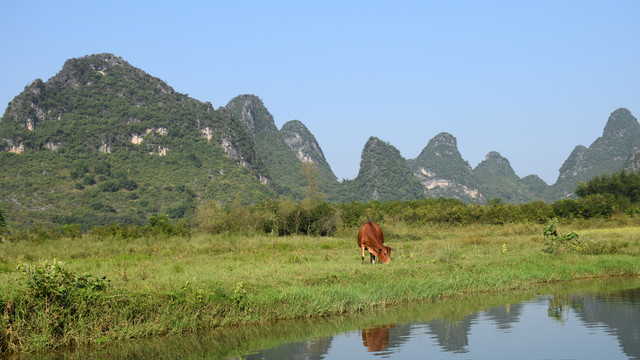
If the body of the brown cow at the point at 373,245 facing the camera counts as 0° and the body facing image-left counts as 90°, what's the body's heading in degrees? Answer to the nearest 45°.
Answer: approximately 315°

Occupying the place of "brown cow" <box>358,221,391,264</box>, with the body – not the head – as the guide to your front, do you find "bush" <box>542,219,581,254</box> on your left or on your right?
on your left
